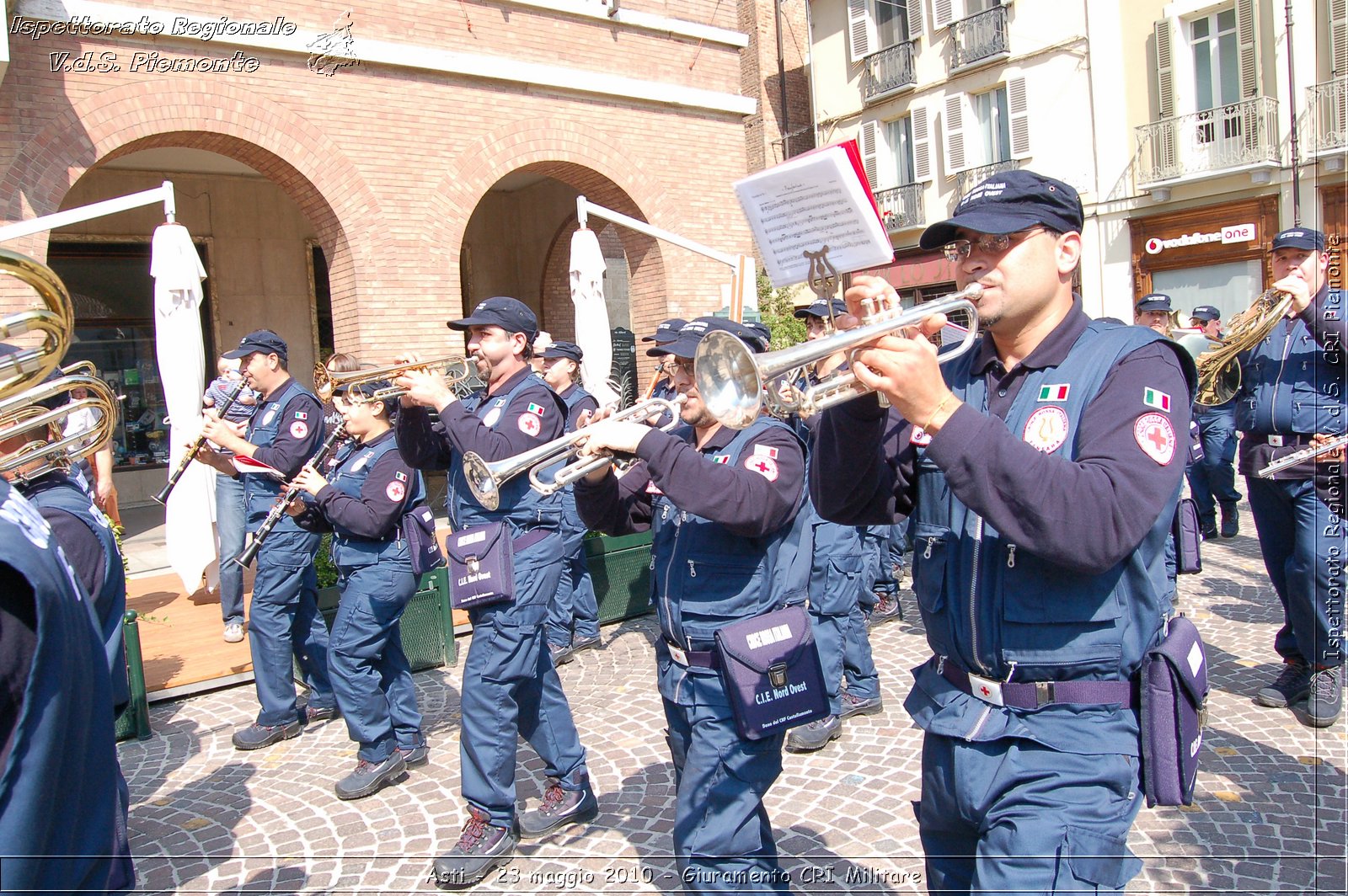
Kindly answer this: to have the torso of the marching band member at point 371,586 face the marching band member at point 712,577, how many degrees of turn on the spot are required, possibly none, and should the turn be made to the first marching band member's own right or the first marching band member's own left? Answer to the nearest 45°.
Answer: approximately 90° to the first marching band member's own left

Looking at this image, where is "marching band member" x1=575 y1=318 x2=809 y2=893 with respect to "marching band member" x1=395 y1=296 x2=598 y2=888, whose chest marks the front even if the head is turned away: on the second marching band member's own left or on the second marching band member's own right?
on the second marching band member's own left

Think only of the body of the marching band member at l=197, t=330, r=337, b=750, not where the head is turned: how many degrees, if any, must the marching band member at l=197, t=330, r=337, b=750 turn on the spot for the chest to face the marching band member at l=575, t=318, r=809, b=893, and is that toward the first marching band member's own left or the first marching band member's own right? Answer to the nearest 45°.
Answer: approximately 90° to the first marching band member's own left

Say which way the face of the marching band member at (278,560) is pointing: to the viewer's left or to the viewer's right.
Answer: to the viewer's left

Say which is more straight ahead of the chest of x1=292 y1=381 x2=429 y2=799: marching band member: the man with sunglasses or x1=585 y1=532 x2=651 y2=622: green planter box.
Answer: the man with sunglasses

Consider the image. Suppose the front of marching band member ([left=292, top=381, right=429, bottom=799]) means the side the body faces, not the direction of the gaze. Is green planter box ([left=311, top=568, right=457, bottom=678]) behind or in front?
behind

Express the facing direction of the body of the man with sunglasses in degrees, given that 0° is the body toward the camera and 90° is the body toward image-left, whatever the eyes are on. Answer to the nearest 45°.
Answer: approximately 45°

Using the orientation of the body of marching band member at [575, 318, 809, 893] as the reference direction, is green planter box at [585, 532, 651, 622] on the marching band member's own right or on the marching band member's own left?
on the marching band member's own right

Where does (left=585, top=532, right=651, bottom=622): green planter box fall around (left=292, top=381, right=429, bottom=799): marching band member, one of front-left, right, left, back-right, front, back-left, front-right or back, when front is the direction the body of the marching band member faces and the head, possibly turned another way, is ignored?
back

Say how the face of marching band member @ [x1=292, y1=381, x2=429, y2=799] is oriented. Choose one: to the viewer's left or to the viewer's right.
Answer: to the viewer's left

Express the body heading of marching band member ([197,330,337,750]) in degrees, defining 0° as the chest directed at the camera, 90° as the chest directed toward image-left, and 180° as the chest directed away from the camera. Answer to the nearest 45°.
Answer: approximately 90°
